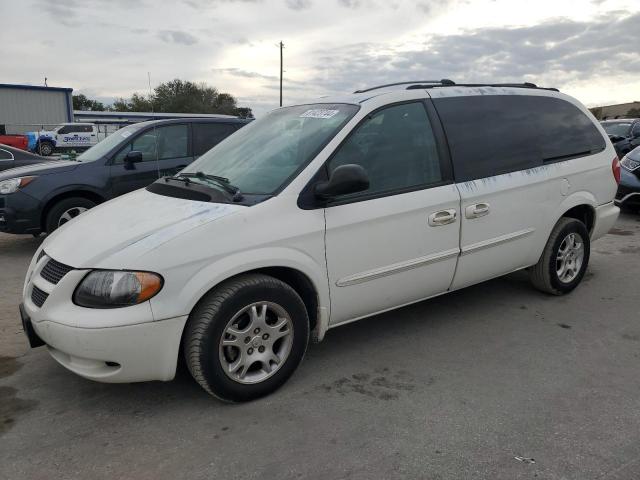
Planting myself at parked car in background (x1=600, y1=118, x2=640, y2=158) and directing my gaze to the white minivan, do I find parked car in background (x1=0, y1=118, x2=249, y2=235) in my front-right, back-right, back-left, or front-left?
front-right

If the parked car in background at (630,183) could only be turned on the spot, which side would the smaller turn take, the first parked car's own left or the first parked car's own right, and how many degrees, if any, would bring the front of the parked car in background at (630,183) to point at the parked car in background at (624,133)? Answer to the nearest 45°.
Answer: approximately 135° to the first parked car's own right

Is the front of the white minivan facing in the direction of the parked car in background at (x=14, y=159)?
no

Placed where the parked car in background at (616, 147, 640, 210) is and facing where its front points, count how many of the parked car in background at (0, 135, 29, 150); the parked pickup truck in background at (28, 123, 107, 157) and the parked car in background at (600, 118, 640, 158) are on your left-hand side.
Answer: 0

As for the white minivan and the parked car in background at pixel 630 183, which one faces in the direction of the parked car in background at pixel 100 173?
the parked car in background at pixel 630 183

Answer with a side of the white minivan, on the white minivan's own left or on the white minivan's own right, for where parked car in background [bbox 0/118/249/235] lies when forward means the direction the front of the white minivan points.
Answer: on the white minivan's own right

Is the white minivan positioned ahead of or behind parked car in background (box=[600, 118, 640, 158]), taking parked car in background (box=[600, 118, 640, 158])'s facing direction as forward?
ahead

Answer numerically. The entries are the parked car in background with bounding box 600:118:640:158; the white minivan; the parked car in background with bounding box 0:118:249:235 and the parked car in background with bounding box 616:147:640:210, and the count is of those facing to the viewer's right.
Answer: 0

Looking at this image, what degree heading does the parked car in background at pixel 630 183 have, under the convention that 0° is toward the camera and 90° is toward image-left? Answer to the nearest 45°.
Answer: approximately 45°

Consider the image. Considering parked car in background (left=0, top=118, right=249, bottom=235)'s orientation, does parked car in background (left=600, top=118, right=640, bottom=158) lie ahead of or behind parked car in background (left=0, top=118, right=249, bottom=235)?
behind

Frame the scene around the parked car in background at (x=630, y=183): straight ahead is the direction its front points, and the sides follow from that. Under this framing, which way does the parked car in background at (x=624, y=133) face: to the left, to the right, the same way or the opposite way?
the same way

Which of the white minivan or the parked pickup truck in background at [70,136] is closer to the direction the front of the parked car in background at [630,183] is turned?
the white minivan

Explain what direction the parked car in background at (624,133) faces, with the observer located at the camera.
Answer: facing the viewer and to the left of the viewer
